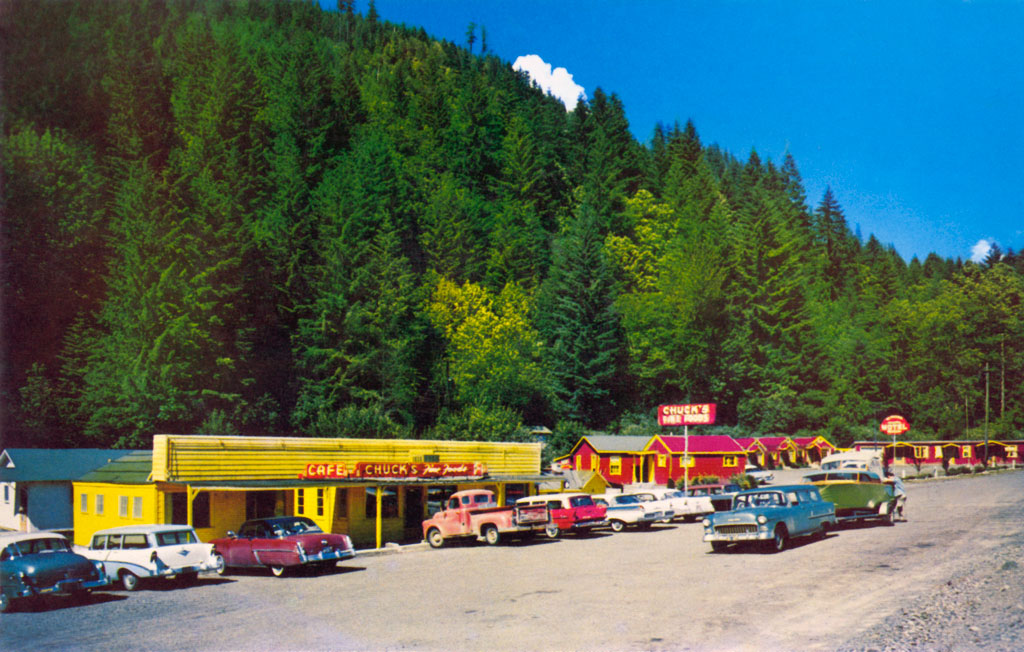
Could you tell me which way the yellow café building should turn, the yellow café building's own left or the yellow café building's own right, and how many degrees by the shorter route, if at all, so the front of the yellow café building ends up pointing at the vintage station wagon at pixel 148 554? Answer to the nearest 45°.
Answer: approximately 45° to the yellow café building's own right
